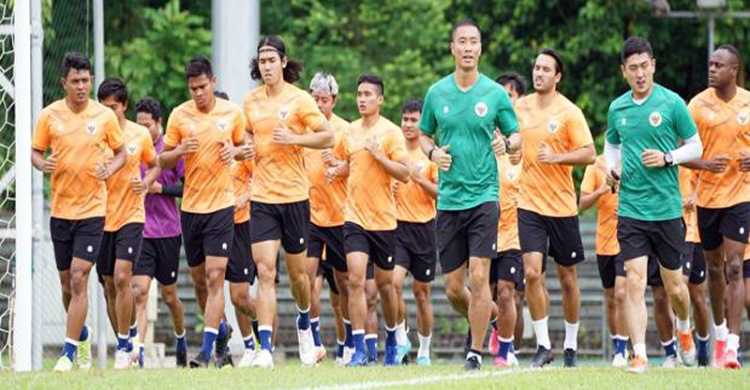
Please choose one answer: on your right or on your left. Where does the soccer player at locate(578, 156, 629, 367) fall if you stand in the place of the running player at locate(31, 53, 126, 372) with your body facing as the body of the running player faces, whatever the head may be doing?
on your left

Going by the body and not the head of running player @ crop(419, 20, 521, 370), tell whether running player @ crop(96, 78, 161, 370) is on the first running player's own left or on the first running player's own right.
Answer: on the first running player's own right

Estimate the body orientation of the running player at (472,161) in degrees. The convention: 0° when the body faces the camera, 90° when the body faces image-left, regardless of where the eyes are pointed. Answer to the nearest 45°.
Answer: approximately 0°

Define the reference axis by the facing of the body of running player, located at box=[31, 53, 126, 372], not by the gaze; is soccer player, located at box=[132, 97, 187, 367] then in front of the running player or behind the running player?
behind
